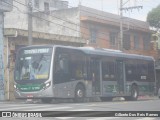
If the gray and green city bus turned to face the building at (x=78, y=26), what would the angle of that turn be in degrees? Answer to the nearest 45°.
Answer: approximately 135° to its right

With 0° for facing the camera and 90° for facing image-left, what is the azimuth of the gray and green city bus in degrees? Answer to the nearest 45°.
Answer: approximately 45°

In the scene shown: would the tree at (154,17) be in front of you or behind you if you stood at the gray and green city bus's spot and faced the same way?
behind
